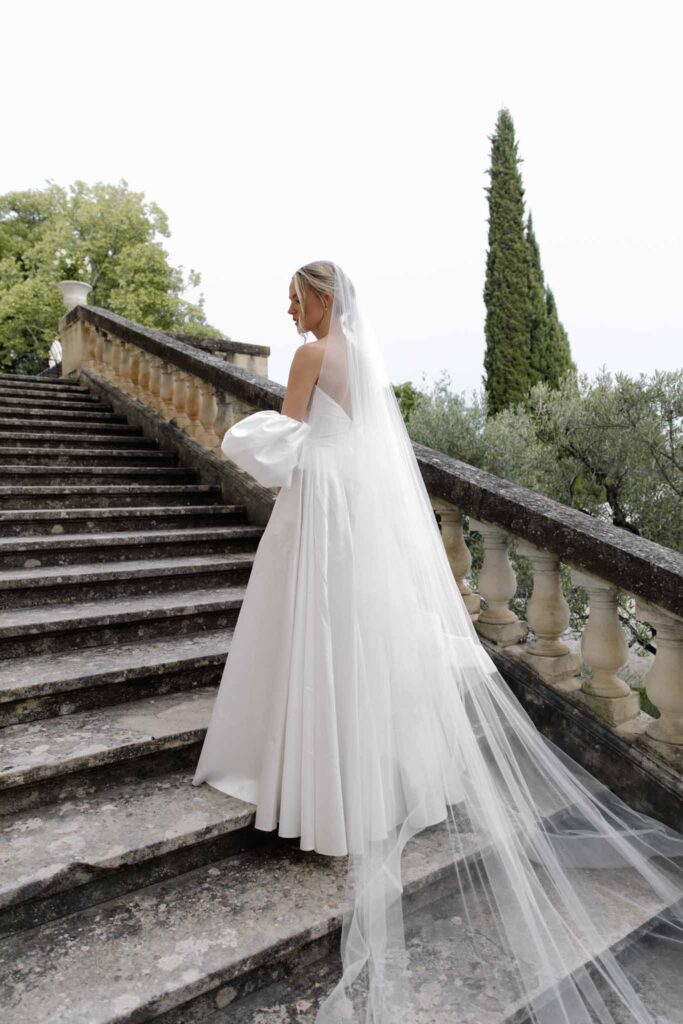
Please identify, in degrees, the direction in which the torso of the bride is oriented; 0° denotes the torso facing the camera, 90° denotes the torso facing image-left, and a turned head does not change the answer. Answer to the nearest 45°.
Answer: approximately 135°

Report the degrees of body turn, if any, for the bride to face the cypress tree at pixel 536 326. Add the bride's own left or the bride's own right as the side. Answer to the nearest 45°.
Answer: approximately 45° to the bride's own right

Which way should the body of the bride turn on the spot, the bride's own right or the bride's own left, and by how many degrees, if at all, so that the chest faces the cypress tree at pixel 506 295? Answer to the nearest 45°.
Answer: approximately 45° to the bride's own right

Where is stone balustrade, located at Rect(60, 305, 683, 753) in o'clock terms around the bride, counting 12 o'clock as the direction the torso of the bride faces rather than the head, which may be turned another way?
The stone balustrade is roughly at 3 o'clock from the bride.

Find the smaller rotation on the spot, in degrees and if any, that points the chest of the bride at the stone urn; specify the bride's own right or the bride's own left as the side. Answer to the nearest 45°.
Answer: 0° — they already face it
